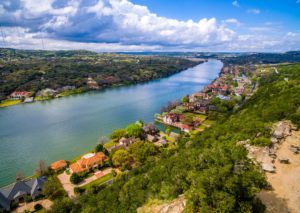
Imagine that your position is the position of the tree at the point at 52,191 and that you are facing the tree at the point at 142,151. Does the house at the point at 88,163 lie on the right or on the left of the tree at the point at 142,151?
left

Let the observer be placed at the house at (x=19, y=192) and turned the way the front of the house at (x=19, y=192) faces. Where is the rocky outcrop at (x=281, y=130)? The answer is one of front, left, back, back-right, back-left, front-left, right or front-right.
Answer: front

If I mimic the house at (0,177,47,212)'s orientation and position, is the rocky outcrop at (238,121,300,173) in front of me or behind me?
in front

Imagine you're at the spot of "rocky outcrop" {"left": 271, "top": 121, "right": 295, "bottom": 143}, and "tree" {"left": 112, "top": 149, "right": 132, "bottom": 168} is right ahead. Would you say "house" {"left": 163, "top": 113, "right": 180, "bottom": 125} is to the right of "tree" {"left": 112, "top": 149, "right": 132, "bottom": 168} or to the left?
right

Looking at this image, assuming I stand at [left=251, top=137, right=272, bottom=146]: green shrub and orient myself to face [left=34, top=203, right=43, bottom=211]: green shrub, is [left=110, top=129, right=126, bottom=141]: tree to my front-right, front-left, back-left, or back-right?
front-right

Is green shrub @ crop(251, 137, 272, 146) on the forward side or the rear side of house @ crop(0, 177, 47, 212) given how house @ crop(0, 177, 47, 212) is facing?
on the forward side
